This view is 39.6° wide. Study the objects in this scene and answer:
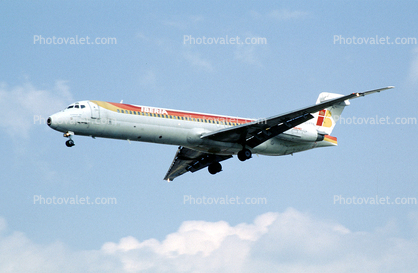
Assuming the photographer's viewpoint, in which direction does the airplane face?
facing the viewer and to the left of the viewer
